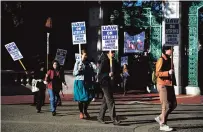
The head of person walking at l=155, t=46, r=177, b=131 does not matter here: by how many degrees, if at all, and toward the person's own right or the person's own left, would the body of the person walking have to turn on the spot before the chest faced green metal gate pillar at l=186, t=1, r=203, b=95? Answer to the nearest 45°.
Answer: approximately 90° to the person's own left

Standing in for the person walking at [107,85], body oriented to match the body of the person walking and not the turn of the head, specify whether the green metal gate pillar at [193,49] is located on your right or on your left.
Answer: on your left

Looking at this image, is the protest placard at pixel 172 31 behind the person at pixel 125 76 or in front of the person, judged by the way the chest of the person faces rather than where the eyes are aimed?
in front
